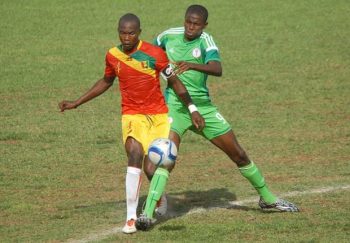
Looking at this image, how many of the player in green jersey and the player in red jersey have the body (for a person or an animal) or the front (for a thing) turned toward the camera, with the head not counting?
2

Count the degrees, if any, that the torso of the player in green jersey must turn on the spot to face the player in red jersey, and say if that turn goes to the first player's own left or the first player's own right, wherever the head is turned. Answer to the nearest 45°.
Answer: approximately 45° to the first player's own right

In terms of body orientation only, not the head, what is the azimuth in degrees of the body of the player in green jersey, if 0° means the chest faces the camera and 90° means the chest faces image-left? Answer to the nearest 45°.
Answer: approximately 0°
